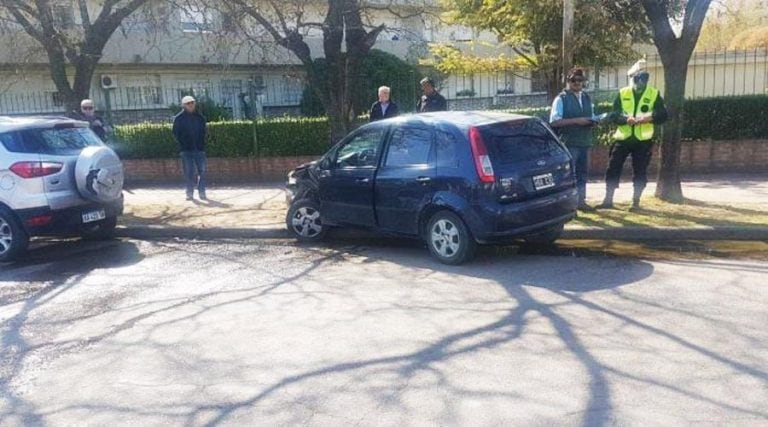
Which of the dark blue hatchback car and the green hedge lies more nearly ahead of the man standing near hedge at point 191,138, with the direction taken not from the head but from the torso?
the dark blue hatchback car

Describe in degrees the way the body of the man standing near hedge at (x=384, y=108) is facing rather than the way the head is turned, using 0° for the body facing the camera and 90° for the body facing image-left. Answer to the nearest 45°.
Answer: approximately 0°

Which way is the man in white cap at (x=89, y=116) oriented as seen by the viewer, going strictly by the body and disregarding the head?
toward the camera

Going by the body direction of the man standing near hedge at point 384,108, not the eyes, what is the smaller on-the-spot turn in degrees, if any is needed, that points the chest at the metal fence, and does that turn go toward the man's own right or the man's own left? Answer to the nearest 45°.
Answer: approximately 180°

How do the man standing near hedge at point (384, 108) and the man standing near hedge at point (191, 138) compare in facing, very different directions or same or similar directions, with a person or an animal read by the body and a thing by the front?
same or similar directions

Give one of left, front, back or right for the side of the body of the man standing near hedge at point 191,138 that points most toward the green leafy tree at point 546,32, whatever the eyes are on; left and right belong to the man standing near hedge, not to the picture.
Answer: left

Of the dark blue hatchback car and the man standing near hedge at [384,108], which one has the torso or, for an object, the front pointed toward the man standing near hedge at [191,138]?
the dark blue hatchback car

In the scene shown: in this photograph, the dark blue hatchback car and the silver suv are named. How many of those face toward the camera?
0

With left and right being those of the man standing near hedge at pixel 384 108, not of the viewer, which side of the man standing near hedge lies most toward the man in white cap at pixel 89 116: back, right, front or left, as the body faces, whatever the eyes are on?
right

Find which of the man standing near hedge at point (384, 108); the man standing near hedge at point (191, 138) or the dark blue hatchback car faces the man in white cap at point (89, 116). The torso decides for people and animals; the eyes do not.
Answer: the dark blue hatchback car

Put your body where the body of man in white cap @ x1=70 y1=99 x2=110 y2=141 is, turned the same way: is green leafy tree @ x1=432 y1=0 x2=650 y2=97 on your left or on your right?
on your left

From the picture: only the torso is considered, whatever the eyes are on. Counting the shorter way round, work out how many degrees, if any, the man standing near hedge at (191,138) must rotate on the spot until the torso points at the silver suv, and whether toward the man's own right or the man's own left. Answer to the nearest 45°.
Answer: approximately 45° to the man's own right

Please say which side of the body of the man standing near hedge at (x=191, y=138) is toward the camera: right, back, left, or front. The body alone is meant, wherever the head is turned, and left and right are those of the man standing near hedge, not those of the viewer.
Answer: front

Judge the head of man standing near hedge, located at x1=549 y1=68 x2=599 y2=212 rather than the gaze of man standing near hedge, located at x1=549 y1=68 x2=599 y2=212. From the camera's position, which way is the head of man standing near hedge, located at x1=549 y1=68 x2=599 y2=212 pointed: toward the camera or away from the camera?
toward the camera
